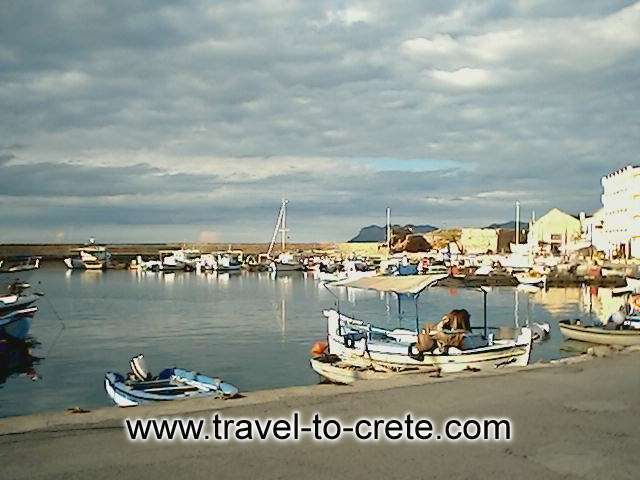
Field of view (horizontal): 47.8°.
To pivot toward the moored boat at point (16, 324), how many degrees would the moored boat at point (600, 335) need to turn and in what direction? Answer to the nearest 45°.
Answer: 0° — it already faces it

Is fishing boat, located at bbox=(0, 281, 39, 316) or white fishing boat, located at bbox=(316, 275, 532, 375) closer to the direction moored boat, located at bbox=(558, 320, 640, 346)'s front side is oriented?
the fishing boat

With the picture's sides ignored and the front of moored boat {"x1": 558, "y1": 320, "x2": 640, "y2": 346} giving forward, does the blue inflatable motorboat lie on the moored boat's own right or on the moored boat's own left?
on the moored boat's own left

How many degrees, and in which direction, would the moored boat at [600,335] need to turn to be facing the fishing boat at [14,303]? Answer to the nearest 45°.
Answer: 0° — it already faces it

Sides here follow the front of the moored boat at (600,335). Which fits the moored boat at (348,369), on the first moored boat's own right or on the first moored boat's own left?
on the first moored boat's own left

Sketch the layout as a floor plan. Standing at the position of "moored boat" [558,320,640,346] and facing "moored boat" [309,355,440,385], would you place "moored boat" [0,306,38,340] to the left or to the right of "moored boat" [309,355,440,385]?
right

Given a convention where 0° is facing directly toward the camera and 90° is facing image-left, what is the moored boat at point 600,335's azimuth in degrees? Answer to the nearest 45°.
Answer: approximately 90°

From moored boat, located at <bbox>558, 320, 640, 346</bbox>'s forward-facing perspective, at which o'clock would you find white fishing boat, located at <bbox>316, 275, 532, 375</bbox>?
The white fishing boat is roughly at 10 o'clock from the moored boat.

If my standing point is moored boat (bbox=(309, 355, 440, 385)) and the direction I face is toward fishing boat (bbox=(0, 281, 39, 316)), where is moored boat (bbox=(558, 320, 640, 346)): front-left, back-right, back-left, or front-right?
back-right

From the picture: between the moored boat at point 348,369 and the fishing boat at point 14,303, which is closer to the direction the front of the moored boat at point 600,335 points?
the fishing boat
